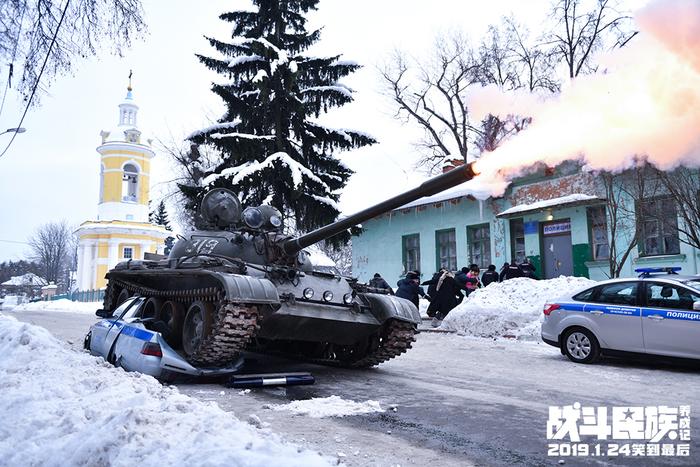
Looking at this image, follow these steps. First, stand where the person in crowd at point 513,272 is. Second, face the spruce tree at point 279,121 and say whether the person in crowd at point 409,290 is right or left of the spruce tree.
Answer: left

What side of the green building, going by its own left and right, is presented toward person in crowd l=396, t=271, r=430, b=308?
front

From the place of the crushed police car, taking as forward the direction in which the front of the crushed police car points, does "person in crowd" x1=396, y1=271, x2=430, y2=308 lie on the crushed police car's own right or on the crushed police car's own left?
on the crushed police car's own right

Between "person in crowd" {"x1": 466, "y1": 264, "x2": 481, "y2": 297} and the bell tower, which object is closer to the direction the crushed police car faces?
the bell tower

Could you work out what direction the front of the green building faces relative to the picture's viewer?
facing the viewer and to the left of the viewer

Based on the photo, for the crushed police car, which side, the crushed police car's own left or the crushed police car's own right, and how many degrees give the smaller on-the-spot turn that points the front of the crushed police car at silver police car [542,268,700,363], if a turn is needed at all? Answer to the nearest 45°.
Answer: approximately 135° to the crushed police car's own right

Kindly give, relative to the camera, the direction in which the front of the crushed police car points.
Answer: facing away from the viewer and to the left of the viewer

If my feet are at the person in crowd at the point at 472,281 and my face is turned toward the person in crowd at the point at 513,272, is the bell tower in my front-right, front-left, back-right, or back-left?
back-left

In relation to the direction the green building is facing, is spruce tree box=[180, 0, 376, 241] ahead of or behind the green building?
ahead

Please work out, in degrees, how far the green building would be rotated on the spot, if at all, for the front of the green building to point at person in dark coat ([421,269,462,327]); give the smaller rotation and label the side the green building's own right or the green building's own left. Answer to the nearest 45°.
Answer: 0° — it already faces them

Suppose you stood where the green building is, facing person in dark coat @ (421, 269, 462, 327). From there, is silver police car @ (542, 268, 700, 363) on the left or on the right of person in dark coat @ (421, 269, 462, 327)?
left

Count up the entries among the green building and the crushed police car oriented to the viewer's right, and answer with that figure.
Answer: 0
